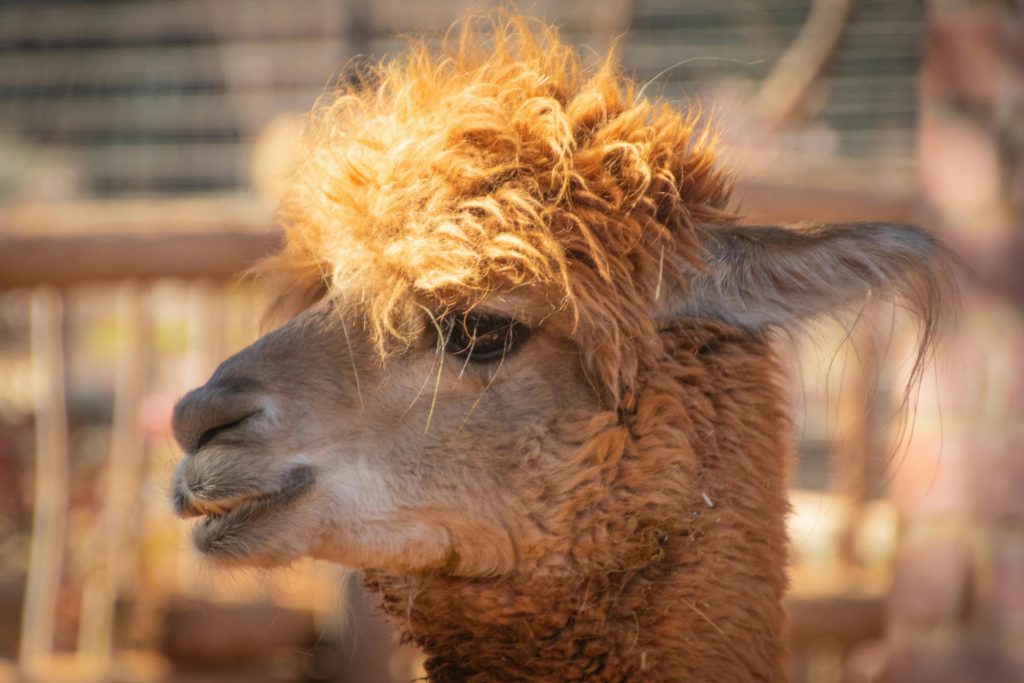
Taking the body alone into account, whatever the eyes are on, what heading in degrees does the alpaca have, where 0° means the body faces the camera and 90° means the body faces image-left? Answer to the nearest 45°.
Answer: approximately 90°

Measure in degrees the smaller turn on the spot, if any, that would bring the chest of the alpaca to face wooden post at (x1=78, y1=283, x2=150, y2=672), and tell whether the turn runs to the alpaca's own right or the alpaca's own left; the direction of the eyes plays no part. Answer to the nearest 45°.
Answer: approximately 45° to the alpaca's own right

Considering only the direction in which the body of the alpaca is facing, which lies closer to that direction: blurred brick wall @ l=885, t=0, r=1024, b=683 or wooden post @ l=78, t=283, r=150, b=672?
the wooden post

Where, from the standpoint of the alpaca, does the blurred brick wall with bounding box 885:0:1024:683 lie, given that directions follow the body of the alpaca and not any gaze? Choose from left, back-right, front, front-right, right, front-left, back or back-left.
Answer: back-right

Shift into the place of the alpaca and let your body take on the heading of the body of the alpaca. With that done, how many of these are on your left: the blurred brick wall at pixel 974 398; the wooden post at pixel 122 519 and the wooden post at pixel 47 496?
0

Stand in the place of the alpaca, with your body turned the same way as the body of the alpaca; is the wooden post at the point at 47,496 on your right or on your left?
on your right
